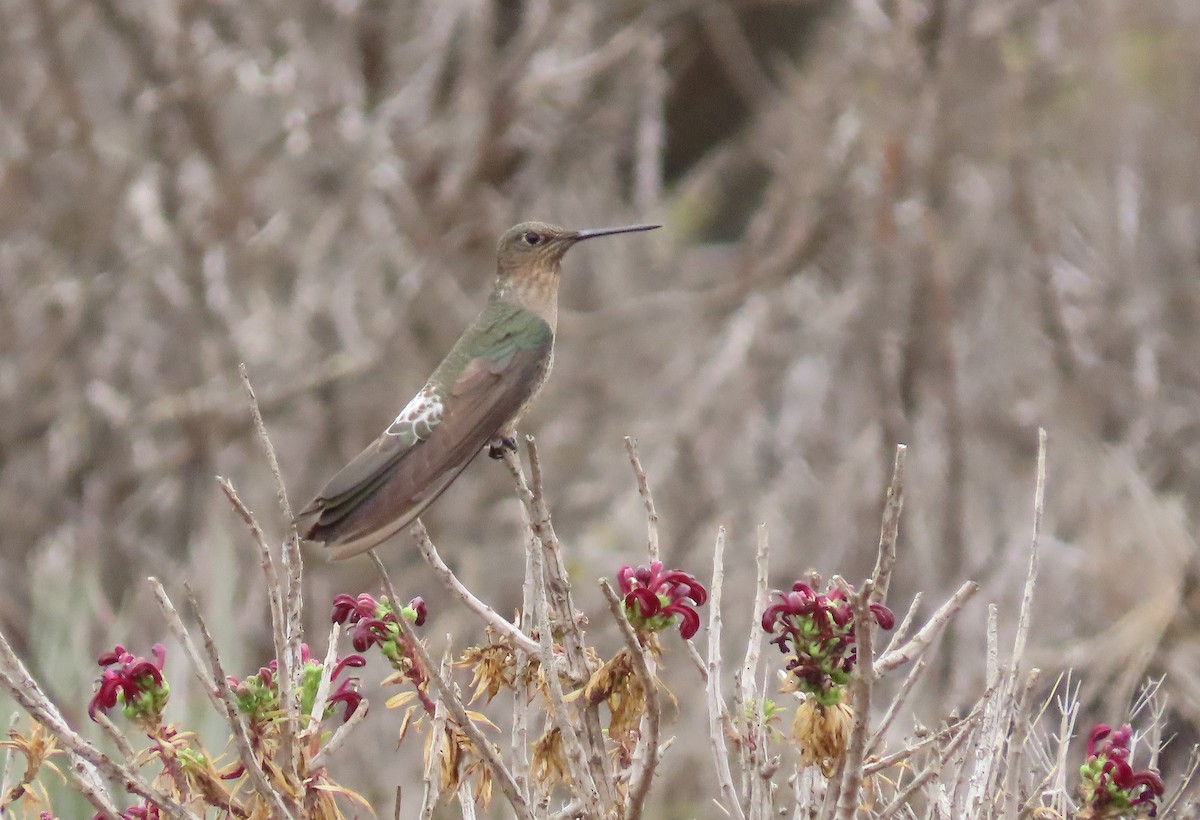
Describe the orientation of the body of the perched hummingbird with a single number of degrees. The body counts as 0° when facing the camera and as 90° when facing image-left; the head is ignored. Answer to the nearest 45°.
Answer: approximately 270°

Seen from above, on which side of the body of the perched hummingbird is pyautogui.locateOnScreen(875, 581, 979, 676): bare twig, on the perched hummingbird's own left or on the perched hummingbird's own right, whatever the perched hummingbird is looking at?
on the perched hummingbird's own right

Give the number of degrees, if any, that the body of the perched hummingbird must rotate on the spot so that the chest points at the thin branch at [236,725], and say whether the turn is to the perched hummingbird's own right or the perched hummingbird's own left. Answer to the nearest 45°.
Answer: approximately 180°
